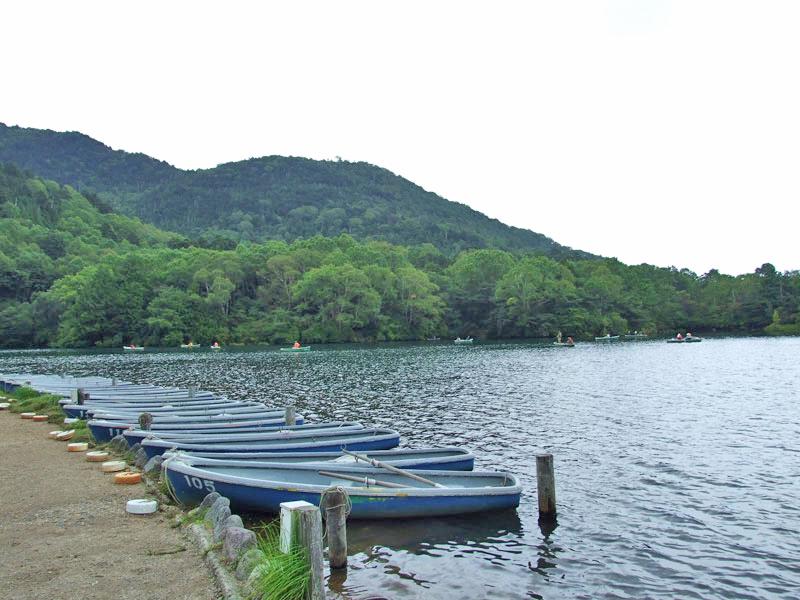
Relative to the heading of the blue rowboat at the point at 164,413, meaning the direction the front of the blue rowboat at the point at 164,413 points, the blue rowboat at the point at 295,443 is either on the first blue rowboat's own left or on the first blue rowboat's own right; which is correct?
on the first blue rowboat's own left

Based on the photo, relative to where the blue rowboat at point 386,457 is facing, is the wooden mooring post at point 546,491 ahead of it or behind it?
behind

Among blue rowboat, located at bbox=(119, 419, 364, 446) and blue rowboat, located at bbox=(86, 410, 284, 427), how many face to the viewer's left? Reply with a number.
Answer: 2

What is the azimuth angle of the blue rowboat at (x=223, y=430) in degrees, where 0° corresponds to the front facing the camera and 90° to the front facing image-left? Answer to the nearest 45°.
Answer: approximately 90°

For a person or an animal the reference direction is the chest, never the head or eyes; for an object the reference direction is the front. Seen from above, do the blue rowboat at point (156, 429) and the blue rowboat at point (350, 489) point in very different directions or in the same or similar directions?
same or similar directions

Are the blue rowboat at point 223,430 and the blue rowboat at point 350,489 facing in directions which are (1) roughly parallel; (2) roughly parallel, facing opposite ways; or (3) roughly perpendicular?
roughly parallel

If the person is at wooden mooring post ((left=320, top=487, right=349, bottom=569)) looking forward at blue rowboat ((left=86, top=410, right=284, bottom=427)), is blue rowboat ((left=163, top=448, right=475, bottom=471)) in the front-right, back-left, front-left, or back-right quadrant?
front-right

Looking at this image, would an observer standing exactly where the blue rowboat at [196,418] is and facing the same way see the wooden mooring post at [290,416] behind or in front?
behind

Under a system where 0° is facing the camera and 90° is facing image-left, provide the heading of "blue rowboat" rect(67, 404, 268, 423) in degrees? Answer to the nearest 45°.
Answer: approximately 90°

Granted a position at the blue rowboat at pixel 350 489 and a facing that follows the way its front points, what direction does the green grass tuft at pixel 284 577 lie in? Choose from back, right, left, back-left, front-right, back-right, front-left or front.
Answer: left

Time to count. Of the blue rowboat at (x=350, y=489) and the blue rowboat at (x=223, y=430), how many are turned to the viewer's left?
2

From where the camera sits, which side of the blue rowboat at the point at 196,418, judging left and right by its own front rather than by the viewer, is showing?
left
